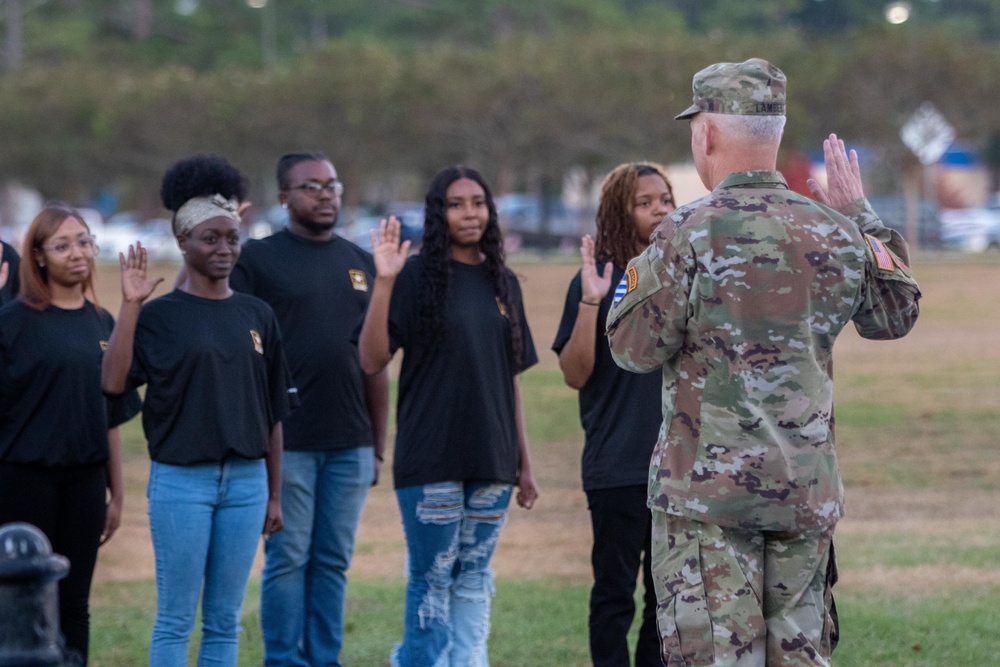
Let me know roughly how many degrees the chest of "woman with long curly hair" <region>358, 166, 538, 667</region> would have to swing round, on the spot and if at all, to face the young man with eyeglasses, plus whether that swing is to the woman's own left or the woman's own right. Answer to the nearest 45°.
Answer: approximately 180°

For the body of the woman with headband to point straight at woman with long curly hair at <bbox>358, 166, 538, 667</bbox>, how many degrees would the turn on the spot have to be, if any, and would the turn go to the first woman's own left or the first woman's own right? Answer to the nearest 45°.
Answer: approximately 45° to the first woman's own left

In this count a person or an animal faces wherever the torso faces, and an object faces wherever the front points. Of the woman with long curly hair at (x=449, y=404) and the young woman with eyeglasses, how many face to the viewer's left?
0

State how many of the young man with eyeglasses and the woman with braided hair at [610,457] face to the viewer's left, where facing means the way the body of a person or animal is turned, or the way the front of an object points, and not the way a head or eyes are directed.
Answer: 0

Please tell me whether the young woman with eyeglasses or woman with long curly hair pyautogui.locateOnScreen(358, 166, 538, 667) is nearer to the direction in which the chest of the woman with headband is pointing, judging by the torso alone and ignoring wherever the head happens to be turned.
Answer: the woman with long curly hair

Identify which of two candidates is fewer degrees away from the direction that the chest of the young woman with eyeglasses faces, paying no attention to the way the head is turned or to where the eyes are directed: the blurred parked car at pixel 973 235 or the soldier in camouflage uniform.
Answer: the soldier in camouflage uniform

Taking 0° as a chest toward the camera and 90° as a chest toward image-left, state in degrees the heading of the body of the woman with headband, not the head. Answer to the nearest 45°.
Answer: approximately 315°

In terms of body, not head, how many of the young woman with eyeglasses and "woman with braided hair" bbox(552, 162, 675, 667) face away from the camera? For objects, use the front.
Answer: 0

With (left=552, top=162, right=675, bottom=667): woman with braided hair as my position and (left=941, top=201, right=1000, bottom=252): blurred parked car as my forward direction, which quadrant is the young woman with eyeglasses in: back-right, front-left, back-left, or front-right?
back-left

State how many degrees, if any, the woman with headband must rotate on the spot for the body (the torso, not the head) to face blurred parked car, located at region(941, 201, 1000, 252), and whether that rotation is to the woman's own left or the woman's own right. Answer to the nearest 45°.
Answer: approximately 90° to the woman's own left

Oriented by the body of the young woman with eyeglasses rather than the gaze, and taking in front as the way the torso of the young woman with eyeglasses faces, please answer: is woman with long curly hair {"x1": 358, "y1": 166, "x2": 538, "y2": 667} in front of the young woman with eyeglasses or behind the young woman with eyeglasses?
in front
